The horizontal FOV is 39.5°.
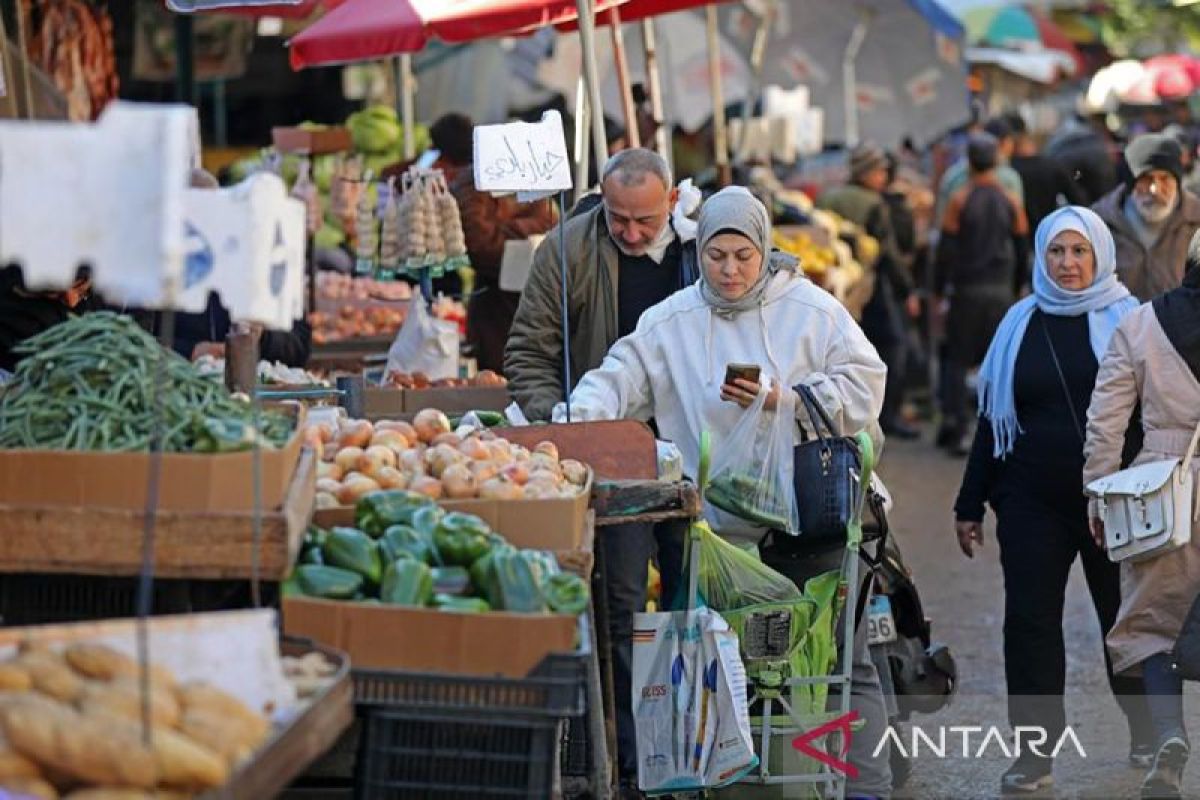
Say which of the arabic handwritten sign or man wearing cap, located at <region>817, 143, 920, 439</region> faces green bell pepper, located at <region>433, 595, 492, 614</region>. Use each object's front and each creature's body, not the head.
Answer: the arabic handwritten sign

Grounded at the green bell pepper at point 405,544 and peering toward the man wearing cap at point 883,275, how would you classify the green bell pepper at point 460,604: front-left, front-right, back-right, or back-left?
back-right

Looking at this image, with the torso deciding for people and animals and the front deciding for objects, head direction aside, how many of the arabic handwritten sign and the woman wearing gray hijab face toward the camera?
2

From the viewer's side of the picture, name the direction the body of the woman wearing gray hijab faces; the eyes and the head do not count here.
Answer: toward the camera

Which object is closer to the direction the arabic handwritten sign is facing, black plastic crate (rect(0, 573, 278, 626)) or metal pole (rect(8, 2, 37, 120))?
the black plastic crate

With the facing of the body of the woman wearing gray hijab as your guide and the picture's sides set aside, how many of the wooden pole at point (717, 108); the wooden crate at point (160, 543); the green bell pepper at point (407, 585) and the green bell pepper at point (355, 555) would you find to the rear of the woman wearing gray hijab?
1

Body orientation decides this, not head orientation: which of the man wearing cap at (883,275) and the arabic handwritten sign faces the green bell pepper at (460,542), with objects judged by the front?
the arabic handwritten sign

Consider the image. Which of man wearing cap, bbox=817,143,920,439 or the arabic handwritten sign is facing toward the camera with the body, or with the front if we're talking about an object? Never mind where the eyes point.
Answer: the arabic handwritten sign

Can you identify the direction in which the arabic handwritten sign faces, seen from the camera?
facing the viewer

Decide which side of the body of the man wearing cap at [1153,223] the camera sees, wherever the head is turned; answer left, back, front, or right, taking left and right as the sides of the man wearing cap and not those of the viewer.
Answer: front

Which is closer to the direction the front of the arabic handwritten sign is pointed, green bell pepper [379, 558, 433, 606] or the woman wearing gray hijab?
the green bell pepper
